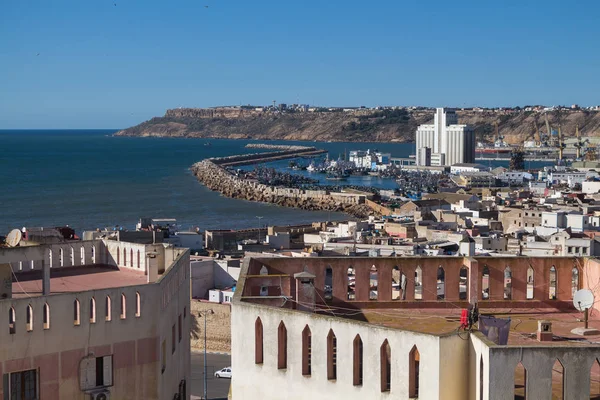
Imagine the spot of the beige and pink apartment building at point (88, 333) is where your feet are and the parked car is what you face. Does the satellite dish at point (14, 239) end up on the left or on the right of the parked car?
left

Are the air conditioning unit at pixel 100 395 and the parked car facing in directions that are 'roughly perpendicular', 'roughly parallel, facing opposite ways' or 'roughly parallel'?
roughly perpendicular

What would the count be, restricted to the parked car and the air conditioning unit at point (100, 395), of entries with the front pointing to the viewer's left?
1

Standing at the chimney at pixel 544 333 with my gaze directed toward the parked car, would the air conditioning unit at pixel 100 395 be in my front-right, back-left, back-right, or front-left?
front-left

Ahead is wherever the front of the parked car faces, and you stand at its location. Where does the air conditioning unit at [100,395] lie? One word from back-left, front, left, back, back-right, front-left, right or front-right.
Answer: left

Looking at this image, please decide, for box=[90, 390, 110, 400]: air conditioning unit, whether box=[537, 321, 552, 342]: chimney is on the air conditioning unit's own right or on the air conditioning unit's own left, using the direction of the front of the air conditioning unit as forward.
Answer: on the air conditioning unit's own left

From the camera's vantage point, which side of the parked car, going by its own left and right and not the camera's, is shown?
left

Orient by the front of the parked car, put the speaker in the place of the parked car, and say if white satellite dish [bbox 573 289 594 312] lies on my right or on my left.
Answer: on my left

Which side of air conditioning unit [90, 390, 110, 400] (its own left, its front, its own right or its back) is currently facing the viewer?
front

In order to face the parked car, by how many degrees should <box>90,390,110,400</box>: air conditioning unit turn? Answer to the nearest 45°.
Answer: approximately 180°
